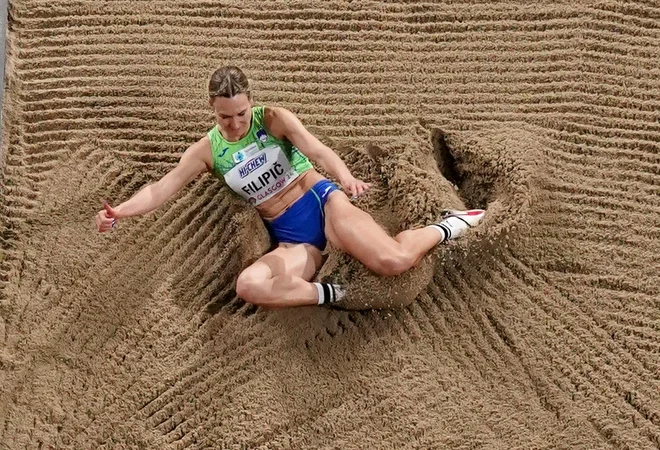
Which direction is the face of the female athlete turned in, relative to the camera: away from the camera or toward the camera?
toward the camera

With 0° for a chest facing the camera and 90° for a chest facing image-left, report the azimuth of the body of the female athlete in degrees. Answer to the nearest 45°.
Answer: approximately 0°
